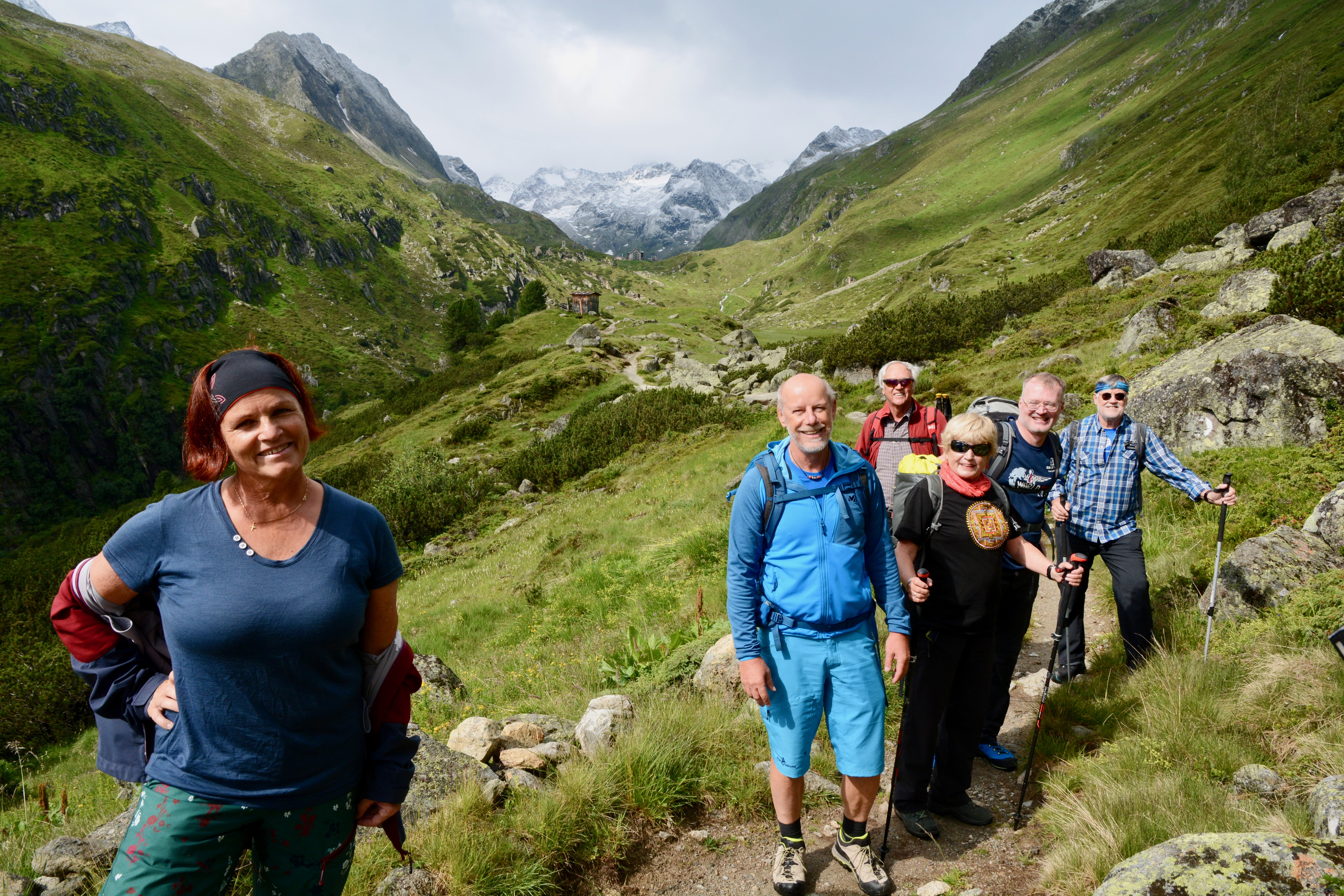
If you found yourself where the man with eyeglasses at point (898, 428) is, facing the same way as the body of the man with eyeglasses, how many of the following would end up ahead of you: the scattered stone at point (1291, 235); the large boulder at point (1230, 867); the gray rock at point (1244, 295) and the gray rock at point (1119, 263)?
1

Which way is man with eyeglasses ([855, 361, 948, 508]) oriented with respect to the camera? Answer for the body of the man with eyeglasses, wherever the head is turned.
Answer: toward the camera

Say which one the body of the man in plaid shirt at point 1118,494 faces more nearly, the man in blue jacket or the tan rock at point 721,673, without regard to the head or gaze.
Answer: the man in blue jacket

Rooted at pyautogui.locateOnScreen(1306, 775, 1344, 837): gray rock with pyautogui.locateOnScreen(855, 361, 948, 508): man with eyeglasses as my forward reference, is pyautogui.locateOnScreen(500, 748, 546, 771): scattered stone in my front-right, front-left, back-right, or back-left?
front-left

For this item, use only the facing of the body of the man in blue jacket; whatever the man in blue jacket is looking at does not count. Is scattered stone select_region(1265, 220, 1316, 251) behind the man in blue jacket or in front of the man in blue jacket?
behind

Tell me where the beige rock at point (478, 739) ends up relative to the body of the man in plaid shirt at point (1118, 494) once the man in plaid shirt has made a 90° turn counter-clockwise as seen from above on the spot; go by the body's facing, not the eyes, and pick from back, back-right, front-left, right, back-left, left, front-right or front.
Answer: back-right

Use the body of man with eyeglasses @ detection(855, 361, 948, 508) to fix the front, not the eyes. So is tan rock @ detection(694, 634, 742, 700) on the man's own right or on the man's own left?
on the man's own right

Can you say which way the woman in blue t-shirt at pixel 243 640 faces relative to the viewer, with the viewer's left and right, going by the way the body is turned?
facing the viewer

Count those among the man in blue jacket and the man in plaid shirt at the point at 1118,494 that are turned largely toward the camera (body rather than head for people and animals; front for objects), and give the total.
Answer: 2

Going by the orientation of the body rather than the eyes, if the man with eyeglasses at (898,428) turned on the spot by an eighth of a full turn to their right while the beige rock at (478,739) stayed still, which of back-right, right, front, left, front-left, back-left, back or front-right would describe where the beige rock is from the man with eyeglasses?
front

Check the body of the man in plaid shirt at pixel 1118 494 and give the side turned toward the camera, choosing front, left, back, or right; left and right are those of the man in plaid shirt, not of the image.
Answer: front
